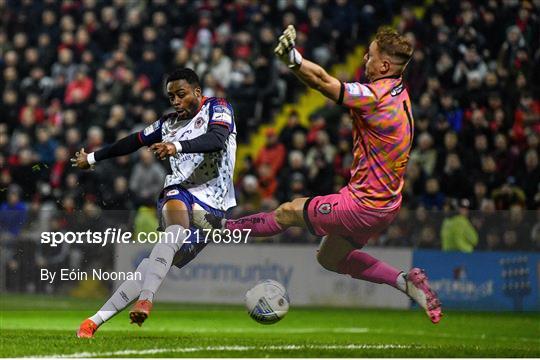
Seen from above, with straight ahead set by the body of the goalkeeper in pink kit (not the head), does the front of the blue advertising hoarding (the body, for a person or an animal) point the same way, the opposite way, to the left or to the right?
to the left

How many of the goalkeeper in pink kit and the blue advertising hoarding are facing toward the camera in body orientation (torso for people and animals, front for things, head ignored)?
1

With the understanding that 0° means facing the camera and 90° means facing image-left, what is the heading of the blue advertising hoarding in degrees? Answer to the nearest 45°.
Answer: approximately 0°

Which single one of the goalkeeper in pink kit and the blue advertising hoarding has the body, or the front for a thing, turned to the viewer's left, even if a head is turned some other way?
the goalkeeper in pink kit

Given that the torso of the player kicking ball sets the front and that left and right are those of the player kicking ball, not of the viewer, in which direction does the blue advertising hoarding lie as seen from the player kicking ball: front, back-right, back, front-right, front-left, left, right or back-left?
back

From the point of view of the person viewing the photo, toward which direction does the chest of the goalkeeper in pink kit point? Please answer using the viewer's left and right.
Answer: facing to the left of the viewer

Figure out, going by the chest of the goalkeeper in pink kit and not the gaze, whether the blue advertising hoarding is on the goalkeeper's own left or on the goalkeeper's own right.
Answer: on the goalkeeper's own right

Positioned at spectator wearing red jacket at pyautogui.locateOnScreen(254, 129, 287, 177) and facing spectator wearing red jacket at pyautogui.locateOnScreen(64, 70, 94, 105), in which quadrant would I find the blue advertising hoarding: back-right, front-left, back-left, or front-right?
back-left

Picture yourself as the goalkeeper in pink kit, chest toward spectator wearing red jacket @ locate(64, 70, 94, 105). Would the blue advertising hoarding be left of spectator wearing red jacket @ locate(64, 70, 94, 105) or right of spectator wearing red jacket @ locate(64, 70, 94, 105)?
right

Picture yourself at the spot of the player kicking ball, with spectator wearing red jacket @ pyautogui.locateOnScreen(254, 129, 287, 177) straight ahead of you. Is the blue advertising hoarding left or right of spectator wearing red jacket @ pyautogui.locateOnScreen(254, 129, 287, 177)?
right

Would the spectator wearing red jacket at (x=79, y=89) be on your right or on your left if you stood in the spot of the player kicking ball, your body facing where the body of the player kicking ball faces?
on your right
